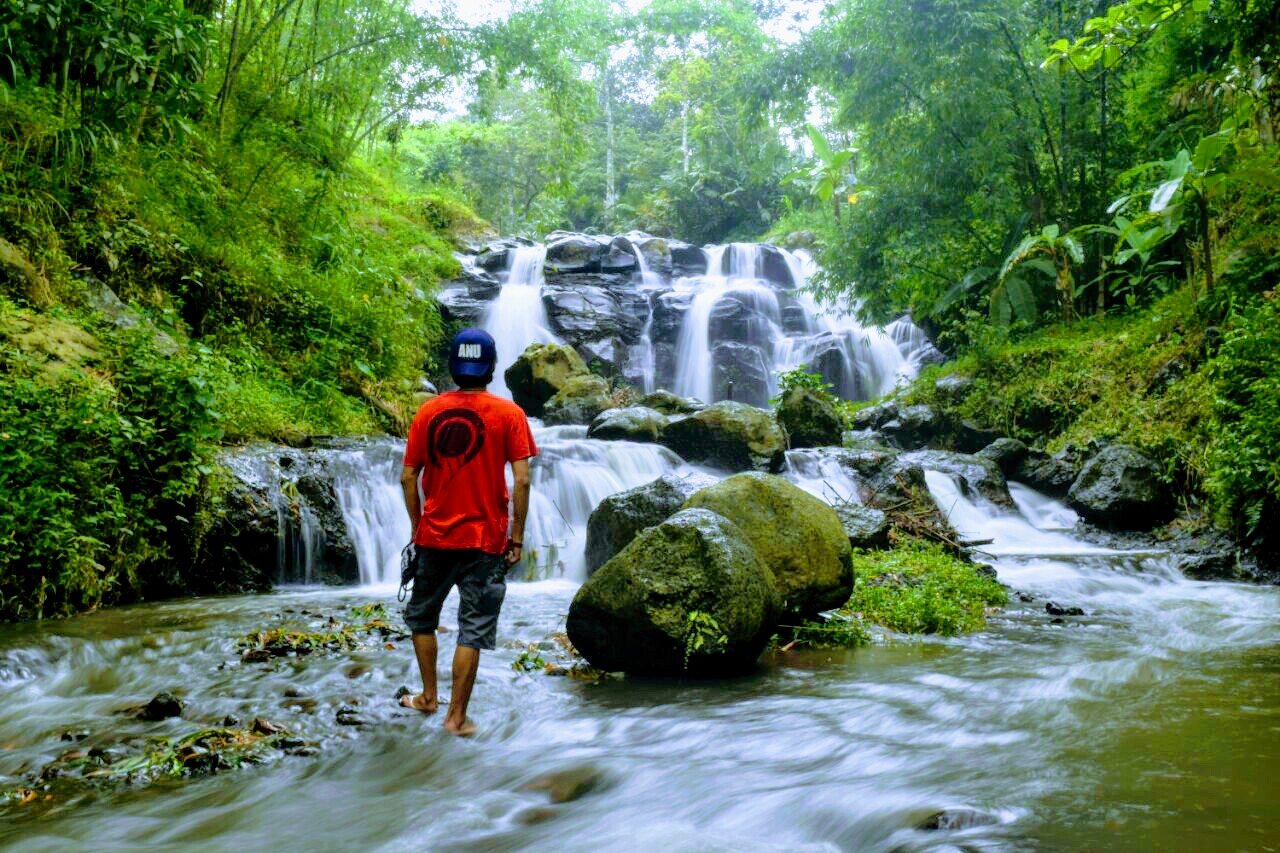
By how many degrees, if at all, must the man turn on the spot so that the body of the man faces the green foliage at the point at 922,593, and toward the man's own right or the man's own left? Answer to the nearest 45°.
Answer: approximately 45° to the man's own right

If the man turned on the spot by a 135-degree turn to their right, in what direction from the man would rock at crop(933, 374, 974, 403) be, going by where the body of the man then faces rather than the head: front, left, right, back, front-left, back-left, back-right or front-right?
left

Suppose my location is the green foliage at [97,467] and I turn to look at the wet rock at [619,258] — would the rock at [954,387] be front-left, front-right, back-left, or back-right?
front-right

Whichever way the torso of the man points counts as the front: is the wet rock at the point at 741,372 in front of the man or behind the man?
in front

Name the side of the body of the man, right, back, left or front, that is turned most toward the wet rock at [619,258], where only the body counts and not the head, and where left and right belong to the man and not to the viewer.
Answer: front

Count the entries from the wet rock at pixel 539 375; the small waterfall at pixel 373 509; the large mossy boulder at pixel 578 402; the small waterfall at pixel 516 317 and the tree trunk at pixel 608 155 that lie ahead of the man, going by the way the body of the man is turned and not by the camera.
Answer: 5

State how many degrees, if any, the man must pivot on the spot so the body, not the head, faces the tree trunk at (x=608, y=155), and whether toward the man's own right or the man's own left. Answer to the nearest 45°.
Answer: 0° — they already face it

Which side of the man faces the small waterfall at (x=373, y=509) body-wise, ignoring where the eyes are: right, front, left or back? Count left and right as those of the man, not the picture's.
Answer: front

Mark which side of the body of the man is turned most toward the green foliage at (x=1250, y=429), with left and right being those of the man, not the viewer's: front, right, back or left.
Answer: right

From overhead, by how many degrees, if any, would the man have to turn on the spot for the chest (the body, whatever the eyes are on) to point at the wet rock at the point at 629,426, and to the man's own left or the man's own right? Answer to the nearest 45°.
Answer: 0° — they already face it

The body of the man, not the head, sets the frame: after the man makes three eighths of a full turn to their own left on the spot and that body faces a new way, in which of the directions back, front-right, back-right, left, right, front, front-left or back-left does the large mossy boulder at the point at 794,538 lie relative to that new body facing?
back

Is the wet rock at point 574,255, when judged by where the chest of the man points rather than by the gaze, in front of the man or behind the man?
in front

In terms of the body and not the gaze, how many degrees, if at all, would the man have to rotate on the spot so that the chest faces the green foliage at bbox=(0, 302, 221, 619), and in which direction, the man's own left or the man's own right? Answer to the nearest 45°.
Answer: approximately 45° to the man's own left

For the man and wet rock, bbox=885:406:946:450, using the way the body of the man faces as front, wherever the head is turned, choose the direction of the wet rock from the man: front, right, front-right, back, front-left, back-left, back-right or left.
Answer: front-right

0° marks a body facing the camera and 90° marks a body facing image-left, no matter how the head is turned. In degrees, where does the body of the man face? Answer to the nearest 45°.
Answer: approximately 180°

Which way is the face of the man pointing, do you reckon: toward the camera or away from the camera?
away from the camera
